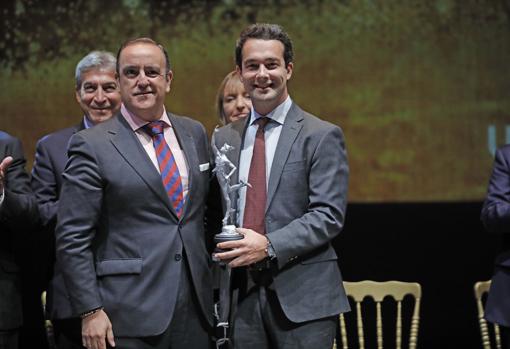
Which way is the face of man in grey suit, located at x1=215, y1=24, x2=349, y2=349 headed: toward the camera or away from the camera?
toward the camera

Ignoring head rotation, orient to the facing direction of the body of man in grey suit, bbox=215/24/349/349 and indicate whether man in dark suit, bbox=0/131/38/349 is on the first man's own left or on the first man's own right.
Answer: on the first man's own right

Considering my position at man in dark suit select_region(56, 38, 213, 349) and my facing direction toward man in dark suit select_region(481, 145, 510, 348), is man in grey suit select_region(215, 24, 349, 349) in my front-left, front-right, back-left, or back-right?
front-right

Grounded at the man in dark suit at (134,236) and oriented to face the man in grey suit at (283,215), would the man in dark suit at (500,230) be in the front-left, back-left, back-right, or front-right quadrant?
front-left

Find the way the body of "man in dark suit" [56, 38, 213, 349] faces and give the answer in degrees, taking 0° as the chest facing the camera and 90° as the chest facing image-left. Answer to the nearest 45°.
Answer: approximately 315°

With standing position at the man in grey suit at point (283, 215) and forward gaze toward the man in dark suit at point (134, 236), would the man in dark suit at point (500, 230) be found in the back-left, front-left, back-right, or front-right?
back-right

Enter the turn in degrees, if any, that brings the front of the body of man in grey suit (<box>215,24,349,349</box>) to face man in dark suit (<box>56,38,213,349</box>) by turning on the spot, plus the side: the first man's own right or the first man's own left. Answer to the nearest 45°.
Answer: approximately 45° to the first man's own right

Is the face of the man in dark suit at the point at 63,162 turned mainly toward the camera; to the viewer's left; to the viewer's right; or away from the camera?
toward the camera

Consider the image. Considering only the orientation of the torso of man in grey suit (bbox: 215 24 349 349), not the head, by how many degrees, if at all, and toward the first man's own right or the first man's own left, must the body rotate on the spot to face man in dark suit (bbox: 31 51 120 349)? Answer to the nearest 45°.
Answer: approximately 90° to the first man's own right

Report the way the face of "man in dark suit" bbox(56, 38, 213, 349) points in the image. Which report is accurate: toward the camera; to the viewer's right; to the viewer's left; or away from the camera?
toward the camera

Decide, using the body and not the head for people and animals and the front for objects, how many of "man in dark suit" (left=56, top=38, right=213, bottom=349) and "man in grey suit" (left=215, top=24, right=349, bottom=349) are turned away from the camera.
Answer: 0

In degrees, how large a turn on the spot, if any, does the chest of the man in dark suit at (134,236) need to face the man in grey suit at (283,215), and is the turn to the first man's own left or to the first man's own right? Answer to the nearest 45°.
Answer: approximately 45° to the first man's own left

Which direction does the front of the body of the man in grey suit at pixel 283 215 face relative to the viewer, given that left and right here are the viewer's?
facing the viewer and to the left of the viewer
